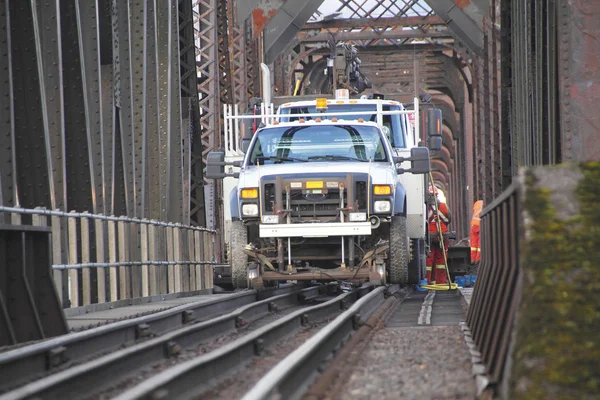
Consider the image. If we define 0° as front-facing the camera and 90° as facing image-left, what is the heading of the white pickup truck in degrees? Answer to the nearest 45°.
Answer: approximately 0°

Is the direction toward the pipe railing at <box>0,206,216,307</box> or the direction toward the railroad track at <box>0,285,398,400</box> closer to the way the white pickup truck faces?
the railroad track

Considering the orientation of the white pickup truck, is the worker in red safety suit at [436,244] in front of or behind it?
behind

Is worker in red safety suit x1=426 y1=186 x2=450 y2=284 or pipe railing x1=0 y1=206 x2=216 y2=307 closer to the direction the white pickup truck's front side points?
the pipe railing

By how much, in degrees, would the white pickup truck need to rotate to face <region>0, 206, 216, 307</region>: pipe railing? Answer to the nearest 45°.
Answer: approximately 90° to its right

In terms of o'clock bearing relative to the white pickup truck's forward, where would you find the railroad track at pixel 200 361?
The railroad track is roughly at 12 o'clock from the white pickup truck.
